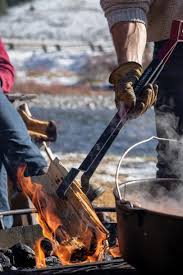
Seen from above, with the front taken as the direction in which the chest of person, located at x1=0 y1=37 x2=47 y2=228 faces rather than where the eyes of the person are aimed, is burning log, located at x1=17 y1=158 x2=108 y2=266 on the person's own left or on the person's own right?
on the person's own right

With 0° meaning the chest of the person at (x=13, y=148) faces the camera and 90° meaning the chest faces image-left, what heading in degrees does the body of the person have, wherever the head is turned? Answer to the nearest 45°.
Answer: approximately 270°
